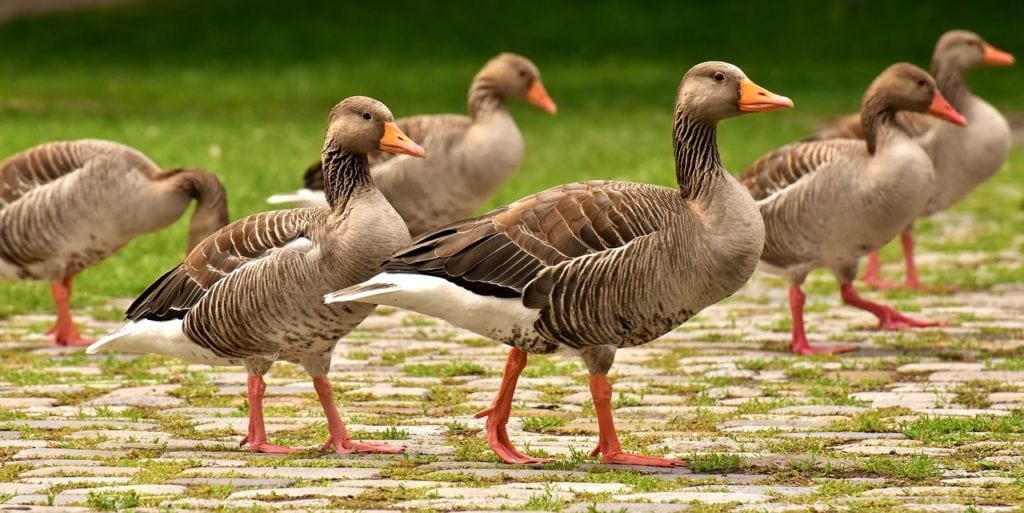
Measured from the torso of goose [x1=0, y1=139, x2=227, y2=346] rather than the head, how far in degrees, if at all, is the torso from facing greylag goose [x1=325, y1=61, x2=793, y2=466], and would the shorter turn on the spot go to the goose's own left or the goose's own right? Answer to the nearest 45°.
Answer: approximately 45° to the goose's own right

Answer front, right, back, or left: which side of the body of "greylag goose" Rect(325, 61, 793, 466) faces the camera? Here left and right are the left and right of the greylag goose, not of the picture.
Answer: right

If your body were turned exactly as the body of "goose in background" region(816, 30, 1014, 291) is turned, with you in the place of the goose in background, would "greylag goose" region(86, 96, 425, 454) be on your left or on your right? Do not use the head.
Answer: on your right

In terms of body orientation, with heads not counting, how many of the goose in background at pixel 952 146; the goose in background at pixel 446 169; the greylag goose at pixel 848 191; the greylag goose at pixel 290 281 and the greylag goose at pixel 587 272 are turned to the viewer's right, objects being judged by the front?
5

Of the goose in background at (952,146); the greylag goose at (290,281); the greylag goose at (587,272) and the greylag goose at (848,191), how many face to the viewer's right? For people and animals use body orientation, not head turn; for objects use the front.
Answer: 4

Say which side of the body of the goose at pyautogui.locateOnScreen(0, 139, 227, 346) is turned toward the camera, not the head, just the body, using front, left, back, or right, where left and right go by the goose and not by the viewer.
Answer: right

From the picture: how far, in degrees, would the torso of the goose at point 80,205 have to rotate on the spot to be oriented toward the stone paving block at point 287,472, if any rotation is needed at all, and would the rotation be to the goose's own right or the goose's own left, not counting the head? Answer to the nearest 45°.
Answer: approximately 90° to the goose's own right

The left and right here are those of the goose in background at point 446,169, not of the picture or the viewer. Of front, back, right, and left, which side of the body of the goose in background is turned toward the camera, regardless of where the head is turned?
right

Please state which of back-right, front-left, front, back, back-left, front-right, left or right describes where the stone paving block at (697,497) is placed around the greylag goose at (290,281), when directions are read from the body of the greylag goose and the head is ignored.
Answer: front-right

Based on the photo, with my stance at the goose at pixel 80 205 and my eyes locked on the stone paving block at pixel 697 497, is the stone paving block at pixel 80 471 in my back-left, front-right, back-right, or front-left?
front-right

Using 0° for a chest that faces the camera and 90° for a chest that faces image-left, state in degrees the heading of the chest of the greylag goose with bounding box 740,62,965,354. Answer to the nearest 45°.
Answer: approximately 270°

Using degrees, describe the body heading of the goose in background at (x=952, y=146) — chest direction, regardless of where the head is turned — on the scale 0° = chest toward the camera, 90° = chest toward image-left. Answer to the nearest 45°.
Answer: approximately 270°

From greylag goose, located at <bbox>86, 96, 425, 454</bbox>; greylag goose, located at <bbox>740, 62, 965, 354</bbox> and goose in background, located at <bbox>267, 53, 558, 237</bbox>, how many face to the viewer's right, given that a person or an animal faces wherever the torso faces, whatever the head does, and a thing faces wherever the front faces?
3
